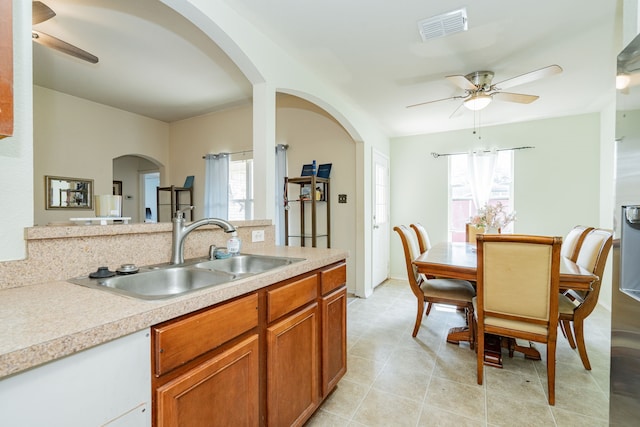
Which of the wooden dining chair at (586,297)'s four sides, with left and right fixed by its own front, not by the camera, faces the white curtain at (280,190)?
front

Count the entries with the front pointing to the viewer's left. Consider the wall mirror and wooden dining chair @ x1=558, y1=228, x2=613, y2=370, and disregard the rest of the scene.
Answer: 1

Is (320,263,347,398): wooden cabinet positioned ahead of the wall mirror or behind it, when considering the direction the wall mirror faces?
ahead

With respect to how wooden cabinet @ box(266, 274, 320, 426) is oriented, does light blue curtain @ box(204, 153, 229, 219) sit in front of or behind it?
behind

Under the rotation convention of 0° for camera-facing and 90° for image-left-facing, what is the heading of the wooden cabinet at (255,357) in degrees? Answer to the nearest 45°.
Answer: approximately 315°

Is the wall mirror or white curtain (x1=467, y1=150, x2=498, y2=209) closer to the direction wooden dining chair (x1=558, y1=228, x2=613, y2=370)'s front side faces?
the wall mirror

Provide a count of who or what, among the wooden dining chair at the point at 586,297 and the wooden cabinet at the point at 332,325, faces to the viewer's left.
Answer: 1

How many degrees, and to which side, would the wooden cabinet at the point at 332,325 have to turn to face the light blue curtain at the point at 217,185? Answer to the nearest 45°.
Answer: approximately 180°

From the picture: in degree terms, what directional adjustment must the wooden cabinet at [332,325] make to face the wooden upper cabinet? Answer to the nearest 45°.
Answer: approximately 90° to its right

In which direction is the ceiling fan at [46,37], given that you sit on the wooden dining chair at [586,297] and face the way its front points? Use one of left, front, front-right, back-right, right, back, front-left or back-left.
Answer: front-left

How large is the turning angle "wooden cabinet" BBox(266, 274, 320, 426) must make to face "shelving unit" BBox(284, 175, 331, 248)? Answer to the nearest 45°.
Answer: approximately 135° to its left

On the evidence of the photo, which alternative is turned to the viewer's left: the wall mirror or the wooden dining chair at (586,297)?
the wooden dining chair
